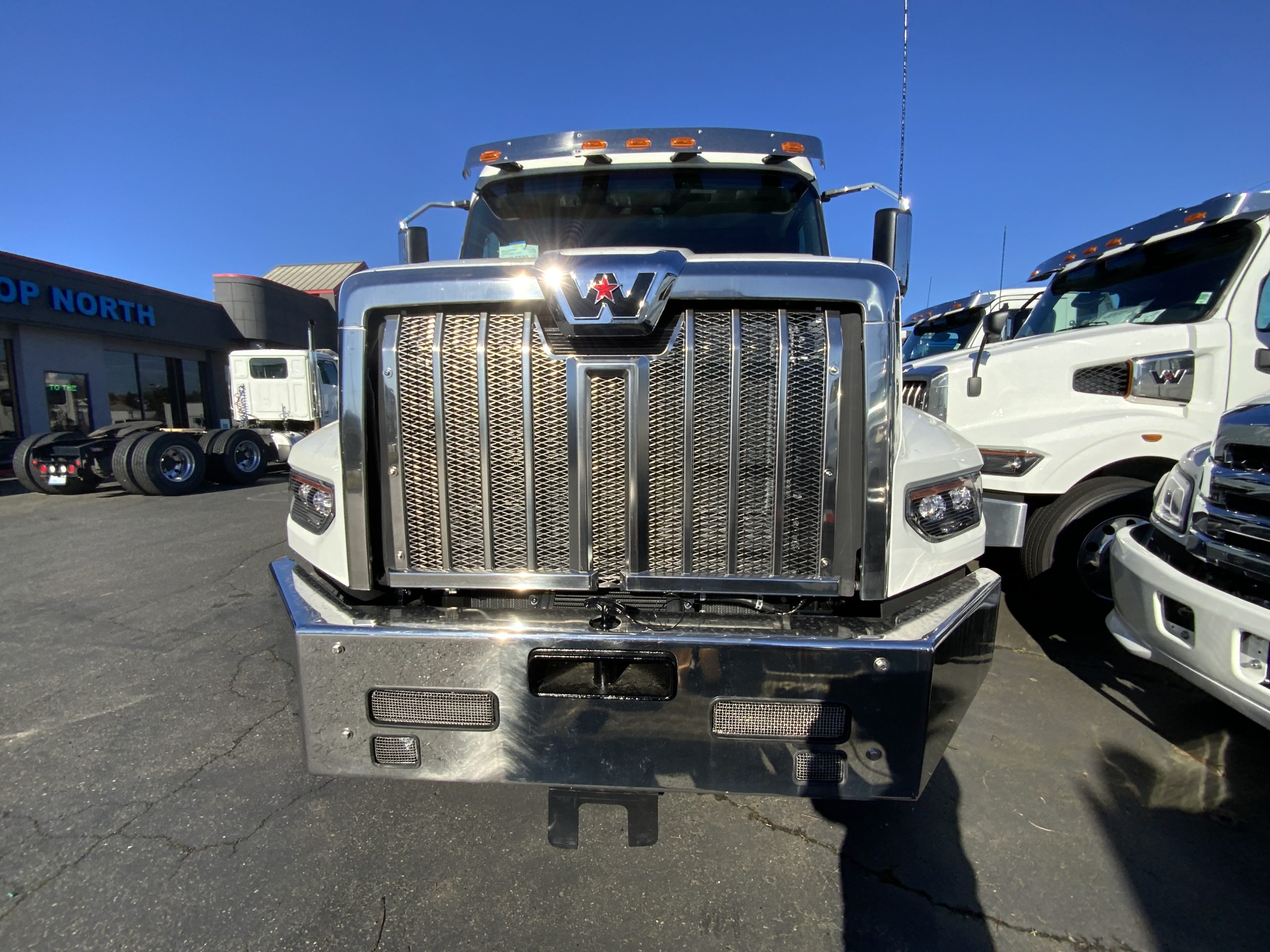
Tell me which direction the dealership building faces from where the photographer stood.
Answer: facing the viewer and to the right of the viewer

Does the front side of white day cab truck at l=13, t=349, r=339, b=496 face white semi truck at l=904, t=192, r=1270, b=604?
no

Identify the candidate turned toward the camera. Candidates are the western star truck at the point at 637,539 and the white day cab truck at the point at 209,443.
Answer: the western star truck

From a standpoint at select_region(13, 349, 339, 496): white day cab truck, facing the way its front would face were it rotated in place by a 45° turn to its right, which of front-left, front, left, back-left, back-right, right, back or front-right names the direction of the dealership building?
left

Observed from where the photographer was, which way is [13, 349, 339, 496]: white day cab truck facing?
facing away from the viewer and to the right of the viewer

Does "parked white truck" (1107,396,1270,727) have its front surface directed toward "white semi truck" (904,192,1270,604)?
no

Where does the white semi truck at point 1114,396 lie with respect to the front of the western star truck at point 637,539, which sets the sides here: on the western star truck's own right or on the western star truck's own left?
on the western star truck's own left

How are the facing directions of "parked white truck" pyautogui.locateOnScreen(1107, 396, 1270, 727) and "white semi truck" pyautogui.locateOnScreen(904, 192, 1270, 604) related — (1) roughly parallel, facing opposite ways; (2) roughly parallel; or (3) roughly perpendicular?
roughly parallel

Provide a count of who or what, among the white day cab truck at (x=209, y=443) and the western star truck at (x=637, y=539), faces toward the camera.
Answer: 1

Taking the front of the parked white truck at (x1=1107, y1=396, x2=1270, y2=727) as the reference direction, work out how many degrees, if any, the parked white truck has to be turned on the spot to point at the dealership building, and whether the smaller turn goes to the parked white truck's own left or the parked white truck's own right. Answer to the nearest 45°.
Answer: approximately 45° to the parked white truck's own right

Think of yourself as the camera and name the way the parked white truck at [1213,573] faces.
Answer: facing the viewer and to the left of the viewer

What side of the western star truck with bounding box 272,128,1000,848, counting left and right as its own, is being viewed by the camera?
front
